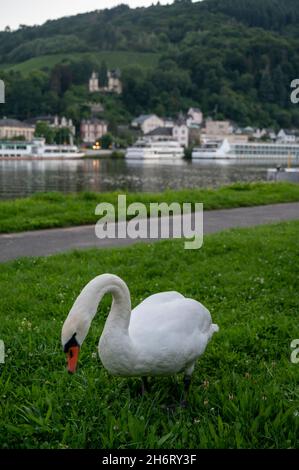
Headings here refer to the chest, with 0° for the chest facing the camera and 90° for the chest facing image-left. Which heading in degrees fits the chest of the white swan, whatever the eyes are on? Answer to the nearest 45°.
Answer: approximately 90°
